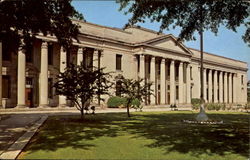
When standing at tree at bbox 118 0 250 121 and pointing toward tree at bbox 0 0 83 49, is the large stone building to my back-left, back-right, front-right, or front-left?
front-right

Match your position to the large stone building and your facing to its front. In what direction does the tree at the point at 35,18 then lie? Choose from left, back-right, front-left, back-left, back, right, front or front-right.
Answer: front-right
